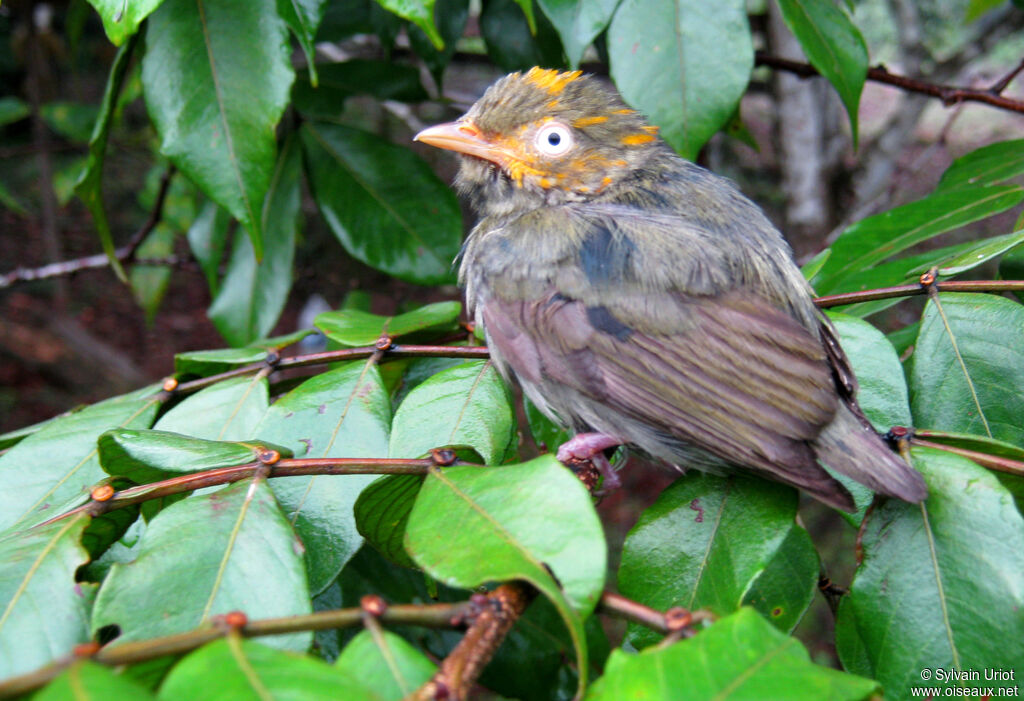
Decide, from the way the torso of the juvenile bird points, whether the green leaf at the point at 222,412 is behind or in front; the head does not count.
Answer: in front

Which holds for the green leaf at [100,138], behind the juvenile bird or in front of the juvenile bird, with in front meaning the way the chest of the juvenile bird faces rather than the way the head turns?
in front

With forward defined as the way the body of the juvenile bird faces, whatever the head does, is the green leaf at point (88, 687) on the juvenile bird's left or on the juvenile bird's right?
on the juvenile bird's left

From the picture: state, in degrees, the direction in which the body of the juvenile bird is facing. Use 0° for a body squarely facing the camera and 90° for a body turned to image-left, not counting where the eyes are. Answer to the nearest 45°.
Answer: approximately 90°

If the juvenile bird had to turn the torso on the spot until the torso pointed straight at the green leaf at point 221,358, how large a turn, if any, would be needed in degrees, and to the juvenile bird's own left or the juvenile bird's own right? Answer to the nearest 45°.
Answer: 0° — it already faces it

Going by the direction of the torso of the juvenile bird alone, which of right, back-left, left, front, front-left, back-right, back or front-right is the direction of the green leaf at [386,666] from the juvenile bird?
left

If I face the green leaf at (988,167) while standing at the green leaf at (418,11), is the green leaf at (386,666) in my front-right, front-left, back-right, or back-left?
back-right

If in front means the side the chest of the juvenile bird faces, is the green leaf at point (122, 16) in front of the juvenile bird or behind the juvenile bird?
in front

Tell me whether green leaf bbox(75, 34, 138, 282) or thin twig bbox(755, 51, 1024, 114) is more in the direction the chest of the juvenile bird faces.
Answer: the green leaf
